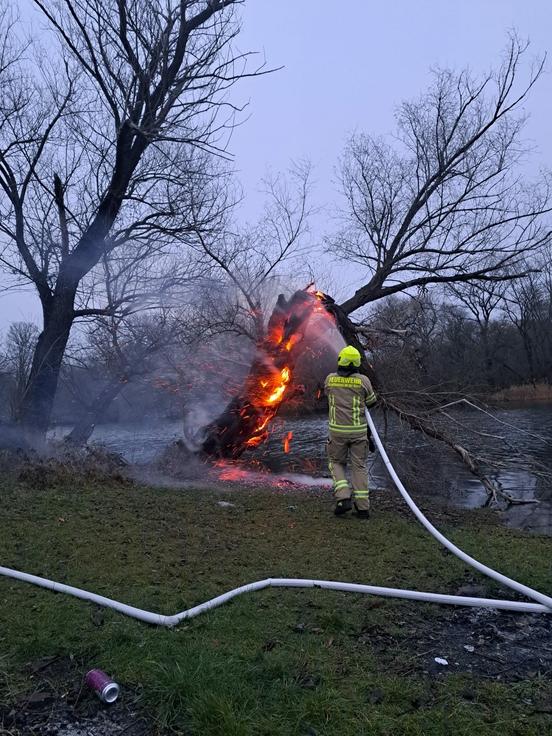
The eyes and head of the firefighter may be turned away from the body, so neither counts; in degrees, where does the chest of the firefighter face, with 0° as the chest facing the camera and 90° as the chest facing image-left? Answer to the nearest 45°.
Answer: approximately 180°

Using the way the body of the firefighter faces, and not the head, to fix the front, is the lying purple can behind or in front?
behind

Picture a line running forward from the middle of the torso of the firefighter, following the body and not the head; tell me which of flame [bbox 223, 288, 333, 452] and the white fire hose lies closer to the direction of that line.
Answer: the flame

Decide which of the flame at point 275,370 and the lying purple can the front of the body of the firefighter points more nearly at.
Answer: the flame

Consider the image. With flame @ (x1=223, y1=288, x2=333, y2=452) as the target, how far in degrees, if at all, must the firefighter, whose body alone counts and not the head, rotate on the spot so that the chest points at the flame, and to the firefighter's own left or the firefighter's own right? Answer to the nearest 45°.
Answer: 0° — they already face it

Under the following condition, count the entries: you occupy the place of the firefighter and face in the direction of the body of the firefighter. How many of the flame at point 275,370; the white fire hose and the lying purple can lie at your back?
2
